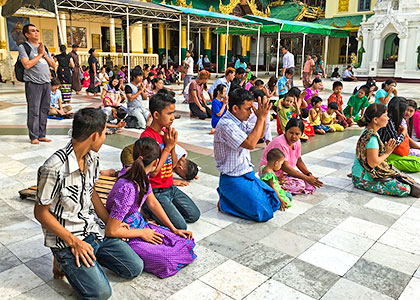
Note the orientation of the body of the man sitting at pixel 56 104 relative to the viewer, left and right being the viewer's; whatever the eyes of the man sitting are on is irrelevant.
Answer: facing the viewer and to the right of the viewer

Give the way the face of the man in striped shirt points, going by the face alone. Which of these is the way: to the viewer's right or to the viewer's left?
to the viewer's right

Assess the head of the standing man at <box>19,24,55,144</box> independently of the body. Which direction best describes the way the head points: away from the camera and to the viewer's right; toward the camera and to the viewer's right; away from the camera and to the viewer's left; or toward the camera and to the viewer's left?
toward the camera and to the viewer's right

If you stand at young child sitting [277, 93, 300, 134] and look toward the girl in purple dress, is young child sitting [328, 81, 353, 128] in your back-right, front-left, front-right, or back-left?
back-left

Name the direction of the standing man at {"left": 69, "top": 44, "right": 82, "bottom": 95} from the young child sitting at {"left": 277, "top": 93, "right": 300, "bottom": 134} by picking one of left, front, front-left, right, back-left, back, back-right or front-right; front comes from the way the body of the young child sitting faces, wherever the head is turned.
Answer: back

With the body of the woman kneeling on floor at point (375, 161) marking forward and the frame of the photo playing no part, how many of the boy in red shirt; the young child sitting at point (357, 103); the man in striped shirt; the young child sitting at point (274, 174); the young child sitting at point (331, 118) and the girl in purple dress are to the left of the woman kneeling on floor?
2

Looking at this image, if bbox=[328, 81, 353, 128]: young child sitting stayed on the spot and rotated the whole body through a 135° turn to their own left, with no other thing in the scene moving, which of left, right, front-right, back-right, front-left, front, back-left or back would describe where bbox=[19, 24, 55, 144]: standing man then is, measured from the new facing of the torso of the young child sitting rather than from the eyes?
back-left
